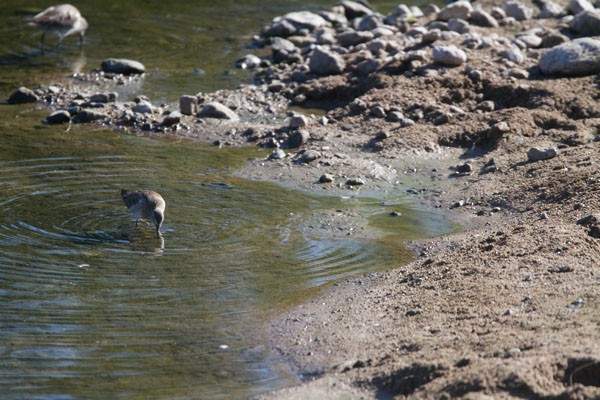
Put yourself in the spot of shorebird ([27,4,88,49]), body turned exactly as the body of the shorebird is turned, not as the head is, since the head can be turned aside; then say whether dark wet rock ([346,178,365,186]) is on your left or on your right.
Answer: on your right

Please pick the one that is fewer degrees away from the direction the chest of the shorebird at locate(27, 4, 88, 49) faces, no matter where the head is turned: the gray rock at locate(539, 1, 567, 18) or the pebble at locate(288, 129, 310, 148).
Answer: the gray rock

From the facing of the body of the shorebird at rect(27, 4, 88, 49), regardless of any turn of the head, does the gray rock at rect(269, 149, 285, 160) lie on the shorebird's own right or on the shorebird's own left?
on the shorebird's own right

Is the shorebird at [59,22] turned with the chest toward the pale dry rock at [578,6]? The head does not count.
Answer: yes

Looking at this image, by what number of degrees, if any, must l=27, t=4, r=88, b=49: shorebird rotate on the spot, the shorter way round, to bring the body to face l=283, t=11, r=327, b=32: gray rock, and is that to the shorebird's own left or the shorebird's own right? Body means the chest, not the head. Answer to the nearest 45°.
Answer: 0° — it already faces it

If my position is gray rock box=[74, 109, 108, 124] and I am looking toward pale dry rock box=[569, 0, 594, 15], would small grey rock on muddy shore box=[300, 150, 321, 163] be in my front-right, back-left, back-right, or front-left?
front-right

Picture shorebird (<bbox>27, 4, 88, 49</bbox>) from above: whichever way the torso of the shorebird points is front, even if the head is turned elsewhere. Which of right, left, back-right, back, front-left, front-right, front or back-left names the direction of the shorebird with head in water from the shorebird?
right

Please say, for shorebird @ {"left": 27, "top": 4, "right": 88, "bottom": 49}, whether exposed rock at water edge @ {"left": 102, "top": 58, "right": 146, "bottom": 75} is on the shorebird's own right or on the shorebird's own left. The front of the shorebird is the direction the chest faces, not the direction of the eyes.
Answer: on the shorebird's own right

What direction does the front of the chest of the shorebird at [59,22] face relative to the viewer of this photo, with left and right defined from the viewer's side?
facing to the right of the viewer

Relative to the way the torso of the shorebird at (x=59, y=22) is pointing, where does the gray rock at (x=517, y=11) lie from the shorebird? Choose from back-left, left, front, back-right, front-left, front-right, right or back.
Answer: front

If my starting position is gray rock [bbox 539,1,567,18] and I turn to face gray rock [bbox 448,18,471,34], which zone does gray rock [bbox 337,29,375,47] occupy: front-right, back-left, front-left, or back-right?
front-right

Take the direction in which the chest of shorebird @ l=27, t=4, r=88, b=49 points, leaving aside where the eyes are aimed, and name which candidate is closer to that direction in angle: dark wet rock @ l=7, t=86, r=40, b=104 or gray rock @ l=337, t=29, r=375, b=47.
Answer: the gray rock

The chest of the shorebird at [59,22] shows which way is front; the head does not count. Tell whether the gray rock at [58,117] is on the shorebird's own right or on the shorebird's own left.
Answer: on the shorebird's own right

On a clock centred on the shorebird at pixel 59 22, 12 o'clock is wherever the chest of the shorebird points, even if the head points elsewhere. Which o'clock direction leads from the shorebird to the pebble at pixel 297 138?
The pebble is roughly at 2 o'clock from the shorebird.

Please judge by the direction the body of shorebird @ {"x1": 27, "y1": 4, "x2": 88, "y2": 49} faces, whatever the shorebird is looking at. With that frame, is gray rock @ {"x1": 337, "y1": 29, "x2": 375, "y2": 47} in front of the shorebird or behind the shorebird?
in front

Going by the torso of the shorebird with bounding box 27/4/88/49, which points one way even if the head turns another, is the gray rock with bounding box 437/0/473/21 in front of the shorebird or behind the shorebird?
in front
